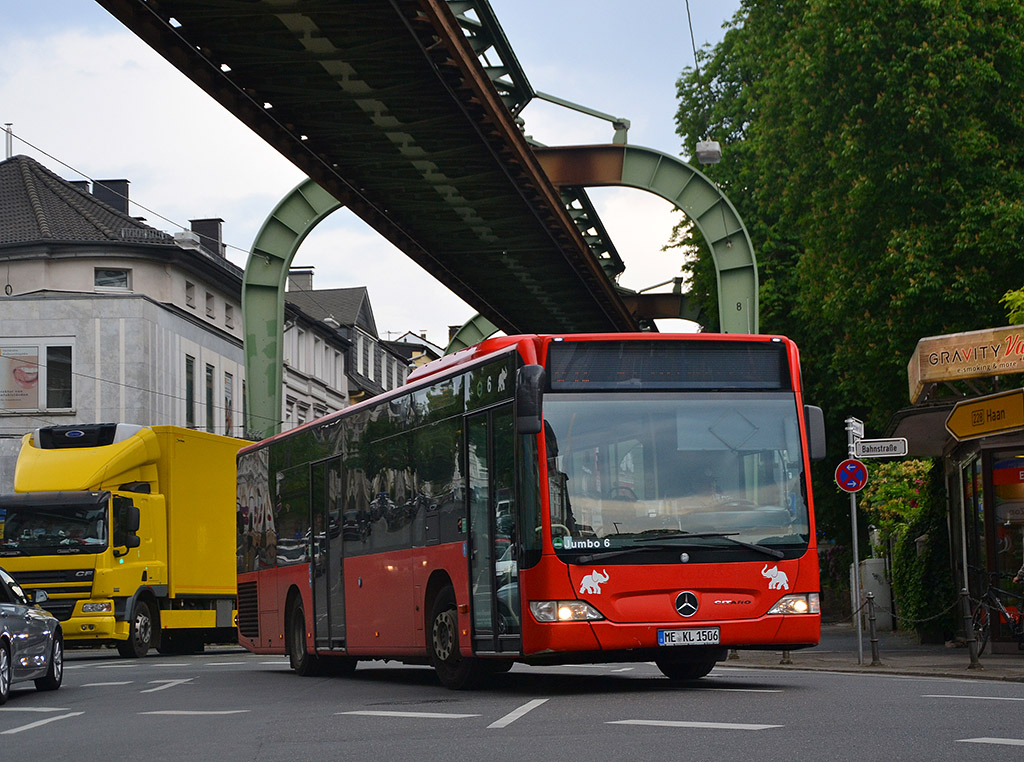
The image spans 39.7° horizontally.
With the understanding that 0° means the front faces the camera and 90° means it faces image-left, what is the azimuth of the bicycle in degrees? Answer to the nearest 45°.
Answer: approximately 45°

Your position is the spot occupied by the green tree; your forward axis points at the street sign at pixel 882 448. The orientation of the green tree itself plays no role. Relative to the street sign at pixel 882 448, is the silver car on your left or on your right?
right

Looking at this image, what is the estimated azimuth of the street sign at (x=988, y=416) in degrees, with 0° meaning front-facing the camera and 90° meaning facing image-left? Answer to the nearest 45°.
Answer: approximately 45°

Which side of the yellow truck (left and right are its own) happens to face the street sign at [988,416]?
left

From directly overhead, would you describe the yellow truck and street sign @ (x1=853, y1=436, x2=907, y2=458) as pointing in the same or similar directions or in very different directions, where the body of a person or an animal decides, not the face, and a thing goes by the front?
same or similar directions

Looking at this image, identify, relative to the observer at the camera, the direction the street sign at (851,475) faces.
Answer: facing the viewer

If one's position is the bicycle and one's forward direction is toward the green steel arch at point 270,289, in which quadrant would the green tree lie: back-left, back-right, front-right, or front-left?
front-right

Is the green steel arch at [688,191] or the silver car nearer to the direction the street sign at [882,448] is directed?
the silver car

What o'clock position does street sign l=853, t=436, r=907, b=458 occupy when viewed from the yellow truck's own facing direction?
The street sign is roughly at 9 o'clock from the yellow truck.

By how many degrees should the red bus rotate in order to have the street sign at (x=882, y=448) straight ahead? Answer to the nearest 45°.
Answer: approximately 90° to its left

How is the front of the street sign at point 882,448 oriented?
toward the camera

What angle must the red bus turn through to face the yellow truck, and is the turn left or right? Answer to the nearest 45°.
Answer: approximately 180°

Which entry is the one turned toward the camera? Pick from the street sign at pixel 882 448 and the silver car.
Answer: the street sign

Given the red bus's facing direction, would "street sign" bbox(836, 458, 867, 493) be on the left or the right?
on its left
